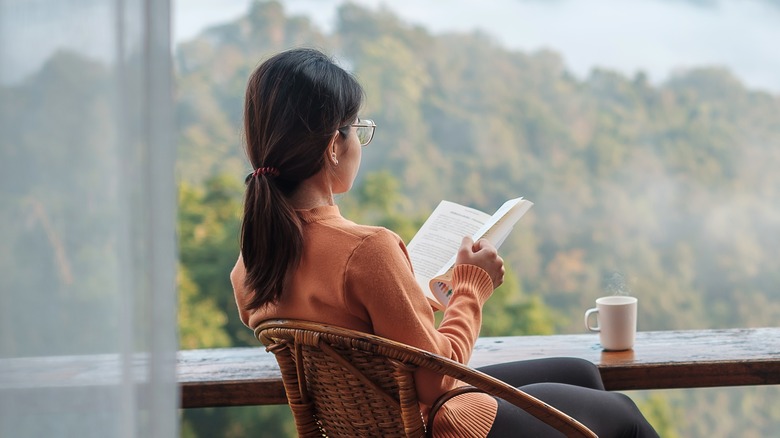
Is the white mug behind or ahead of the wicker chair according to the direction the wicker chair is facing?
ahead

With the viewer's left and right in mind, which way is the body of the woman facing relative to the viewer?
facing away from the viewer and to the right of the viewer

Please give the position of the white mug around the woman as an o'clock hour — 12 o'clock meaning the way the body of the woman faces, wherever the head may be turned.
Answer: The white mug is roughly at 12 o'clock from the woman.

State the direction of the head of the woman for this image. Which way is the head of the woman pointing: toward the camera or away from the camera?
away from the camera

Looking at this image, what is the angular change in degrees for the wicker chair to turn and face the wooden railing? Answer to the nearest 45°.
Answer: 0° — it already faces it

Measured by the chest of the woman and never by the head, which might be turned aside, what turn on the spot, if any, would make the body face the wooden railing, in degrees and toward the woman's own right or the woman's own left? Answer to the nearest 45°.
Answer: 0° — they already face it

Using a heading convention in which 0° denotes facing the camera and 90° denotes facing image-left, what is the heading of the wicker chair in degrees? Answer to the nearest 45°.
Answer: approximately 225°
